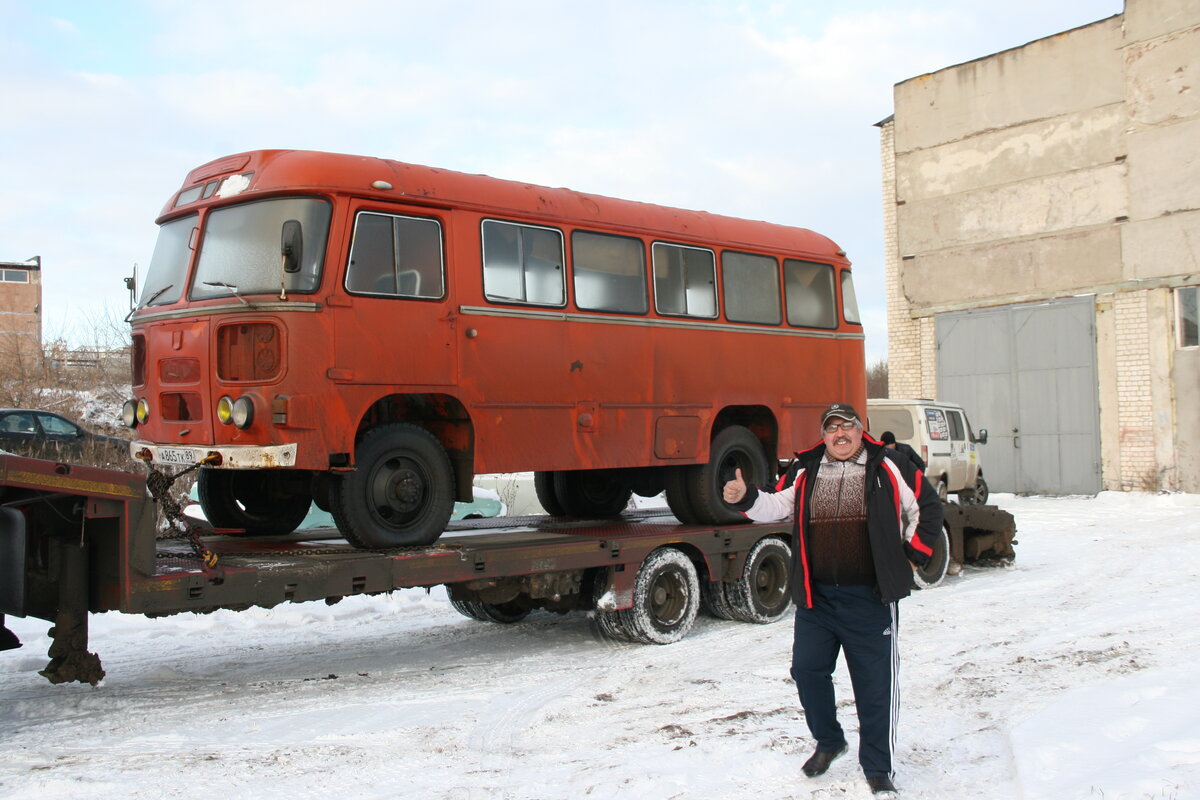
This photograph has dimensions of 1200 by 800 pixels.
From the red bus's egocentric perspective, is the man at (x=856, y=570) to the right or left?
on its left

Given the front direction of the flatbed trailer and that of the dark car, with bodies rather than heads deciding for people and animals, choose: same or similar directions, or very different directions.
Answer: very different directions

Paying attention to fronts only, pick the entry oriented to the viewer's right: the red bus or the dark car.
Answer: the dark car

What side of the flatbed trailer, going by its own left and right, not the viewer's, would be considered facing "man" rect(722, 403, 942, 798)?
left

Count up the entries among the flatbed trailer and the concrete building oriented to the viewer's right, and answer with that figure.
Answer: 0

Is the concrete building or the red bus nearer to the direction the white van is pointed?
the concrete building

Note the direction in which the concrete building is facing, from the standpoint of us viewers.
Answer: facing the viewer and to the left of the viewer

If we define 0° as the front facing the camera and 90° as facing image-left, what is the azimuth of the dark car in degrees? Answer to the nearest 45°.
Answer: approximately 270°

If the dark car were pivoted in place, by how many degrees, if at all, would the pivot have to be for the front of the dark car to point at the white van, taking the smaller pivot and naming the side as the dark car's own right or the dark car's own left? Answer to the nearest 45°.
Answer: approximately 45° to the dark car's own right

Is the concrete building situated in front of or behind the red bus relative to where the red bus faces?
behind
